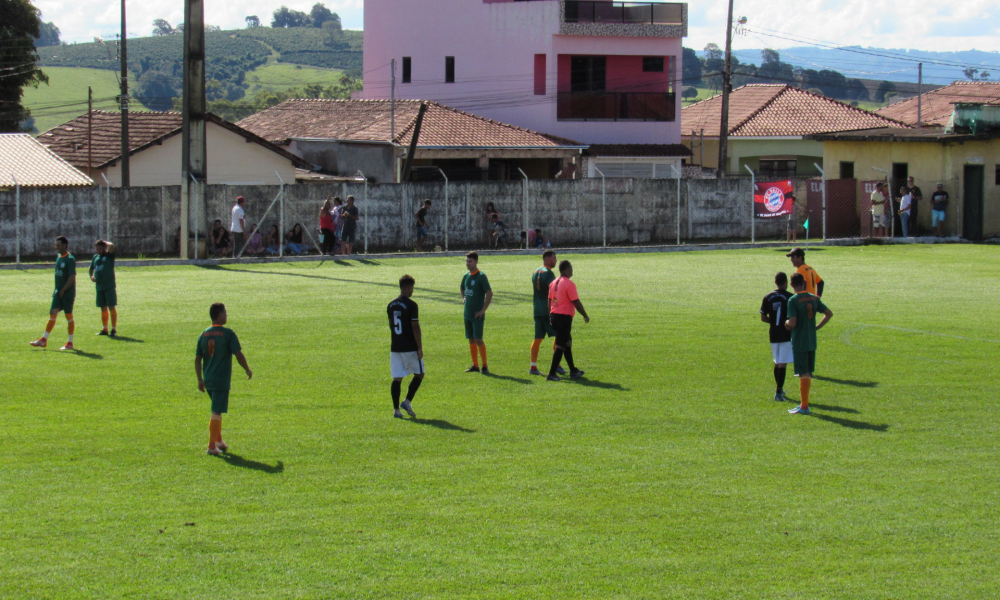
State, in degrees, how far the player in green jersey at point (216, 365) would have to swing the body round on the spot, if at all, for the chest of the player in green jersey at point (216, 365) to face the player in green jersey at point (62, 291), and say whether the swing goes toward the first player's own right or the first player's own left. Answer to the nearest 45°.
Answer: approximately 45° to the first player's own left

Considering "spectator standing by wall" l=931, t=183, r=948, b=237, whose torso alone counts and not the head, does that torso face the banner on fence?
no

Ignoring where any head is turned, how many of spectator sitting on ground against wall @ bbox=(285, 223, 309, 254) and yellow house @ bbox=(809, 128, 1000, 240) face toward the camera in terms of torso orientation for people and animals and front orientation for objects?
2

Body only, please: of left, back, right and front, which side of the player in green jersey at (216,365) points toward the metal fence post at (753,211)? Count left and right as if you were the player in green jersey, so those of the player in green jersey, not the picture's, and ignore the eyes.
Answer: front

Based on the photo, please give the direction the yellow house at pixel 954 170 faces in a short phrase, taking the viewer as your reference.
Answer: facing the viewer

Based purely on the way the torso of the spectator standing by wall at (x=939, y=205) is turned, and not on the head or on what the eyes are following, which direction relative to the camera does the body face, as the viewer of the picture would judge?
toward the camera

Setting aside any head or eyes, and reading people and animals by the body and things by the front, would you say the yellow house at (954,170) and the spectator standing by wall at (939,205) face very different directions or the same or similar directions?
same or similar directions

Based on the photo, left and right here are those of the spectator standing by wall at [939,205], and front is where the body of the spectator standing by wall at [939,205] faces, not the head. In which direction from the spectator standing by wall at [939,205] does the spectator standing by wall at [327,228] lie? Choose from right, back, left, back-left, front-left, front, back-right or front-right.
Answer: front-right

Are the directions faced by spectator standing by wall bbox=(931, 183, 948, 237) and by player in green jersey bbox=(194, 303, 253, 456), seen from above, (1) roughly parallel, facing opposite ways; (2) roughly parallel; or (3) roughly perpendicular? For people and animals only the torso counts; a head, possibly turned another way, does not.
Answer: roughly parallel, facing opposite ways

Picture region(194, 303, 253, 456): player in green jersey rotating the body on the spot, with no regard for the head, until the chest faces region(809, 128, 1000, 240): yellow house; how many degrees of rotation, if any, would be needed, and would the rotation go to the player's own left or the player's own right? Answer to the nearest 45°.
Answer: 0° — they already face it

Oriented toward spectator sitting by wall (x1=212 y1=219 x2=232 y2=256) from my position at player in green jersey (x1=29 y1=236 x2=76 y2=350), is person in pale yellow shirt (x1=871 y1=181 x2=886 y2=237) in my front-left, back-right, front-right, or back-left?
front-right

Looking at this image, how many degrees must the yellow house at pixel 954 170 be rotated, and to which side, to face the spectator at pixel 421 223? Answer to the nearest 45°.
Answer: approximately 45° to its right

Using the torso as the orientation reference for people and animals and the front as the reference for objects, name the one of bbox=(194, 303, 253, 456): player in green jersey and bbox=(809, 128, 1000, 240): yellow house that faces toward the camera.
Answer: the yellow house

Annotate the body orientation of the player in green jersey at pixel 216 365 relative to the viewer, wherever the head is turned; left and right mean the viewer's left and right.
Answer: facing away from the viewer and to the right of the viewer
